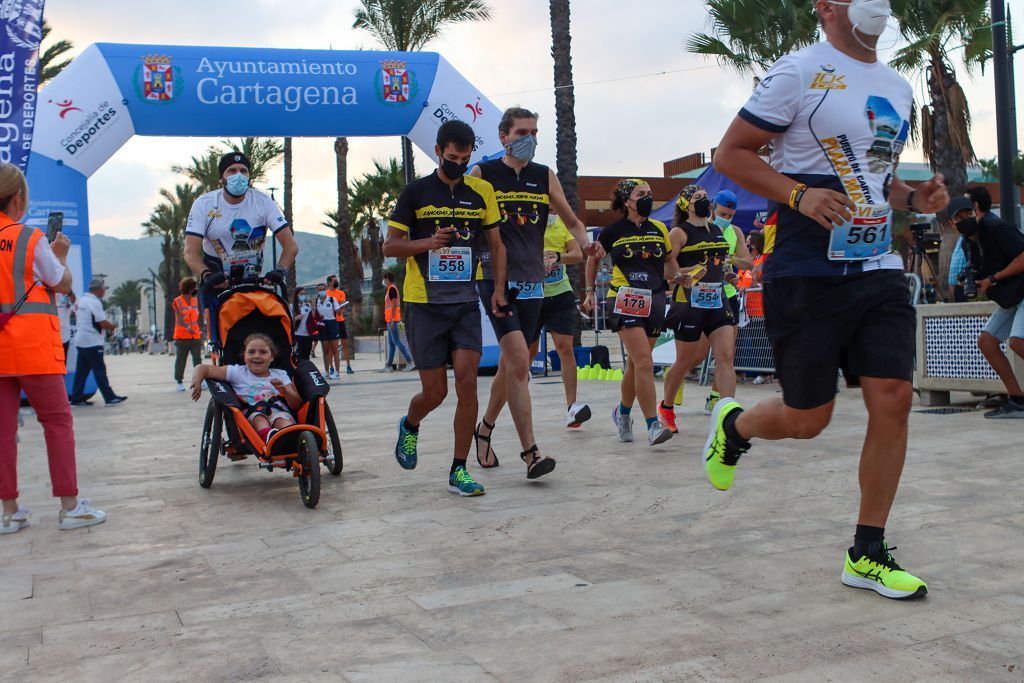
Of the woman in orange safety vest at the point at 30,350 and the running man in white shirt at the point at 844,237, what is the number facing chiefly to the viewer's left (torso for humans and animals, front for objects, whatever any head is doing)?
0

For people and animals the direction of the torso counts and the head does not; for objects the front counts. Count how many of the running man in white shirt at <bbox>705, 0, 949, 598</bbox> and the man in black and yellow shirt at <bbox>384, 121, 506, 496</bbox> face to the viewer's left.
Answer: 0

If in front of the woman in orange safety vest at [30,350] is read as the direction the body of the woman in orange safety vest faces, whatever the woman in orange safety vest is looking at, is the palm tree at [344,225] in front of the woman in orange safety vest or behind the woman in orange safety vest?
in front

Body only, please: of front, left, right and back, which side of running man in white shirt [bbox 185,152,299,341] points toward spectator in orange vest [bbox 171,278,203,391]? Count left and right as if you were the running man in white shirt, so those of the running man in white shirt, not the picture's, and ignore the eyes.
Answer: back

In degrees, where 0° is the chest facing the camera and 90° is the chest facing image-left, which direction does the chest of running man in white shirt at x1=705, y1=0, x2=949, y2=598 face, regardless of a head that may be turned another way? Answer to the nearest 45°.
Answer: approximately 315°

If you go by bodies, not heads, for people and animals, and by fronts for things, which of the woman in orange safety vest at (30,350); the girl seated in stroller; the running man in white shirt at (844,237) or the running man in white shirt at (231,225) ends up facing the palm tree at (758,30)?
the woman in orange safety vest

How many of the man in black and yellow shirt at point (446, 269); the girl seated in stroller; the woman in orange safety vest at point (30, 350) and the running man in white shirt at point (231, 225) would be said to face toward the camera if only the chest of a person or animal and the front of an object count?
3

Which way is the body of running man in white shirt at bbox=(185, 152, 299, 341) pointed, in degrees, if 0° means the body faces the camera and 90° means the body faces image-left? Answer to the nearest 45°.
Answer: approximately 0°

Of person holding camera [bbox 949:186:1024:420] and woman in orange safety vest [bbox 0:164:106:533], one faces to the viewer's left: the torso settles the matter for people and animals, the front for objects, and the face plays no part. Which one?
the person holding camera

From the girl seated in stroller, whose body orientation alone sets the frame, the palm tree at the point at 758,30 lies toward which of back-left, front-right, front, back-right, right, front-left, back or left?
back-left

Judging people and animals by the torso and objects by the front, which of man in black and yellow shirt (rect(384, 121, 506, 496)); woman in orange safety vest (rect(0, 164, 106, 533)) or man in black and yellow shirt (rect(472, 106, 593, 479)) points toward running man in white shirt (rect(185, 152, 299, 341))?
the woman in orange safety vest
